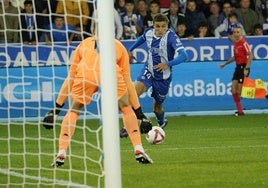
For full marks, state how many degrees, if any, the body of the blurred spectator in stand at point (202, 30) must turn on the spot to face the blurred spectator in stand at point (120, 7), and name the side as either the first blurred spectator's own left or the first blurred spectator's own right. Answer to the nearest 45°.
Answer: approximately 90° to the first blurred spectator's own right

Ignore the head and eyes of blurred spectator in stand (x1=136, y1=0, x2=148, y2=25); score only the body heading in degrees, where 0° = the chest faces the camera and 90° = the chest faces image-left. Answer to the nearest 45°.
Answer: approximately 0°
